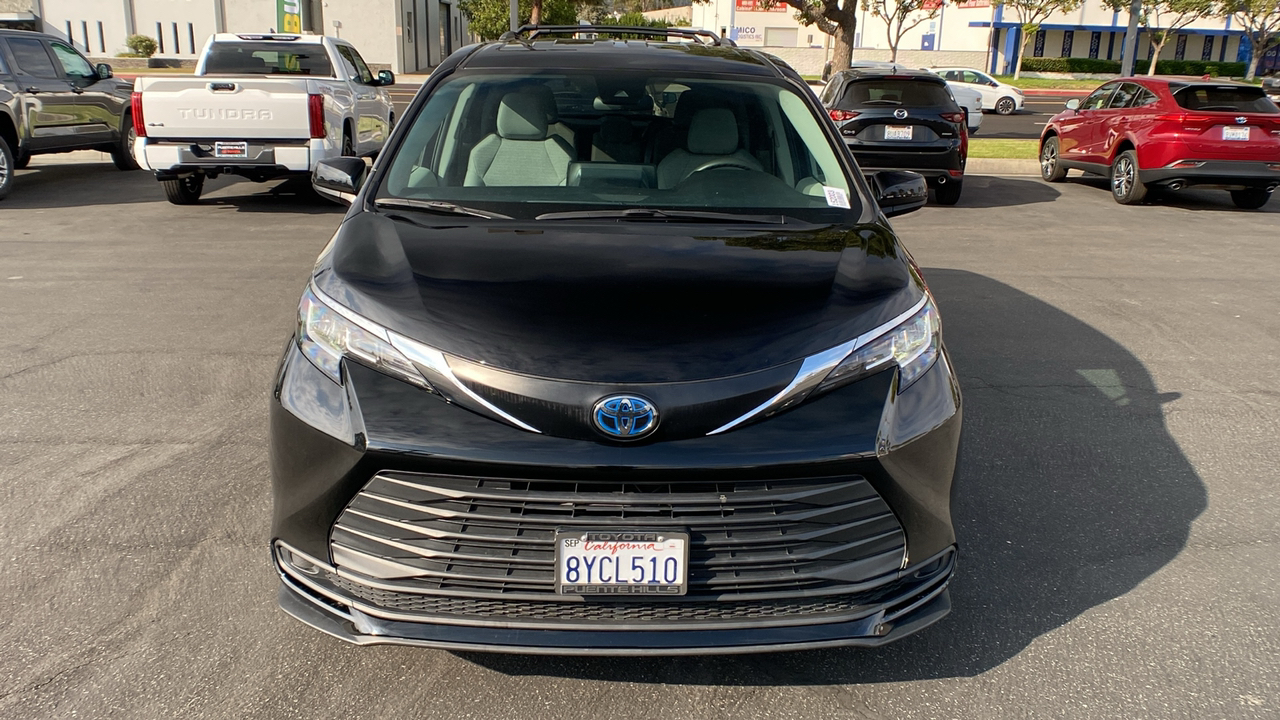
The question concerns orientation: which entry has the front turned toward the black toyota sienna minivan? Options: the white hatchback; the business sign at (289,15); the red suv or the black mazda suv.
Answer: the business sign

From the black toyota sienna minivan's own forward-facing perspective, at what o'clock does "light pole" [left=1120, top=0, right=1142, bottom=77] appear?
The light pole is roughly at 7 o'clock from the black toyota sienna minivan.

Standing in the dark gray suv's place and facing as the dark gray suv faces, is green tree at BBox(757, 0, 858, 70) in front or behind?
in front

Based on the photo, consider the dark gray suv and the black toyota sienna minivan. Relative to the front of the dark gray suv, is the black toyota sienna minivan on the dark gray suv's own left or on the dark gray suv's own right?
on the dark gray suv's own right

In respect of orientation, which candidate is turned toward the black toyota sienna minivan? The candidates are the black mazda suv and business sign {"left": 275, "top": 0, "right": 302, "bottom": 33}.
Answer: the business sign

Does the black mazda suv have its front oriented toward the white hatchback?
yes

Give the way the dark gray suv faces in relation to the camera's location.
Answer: facing away from the viewer and to the right of the viewer

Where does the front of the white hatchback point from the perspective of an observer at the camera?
facing to the right of the viewer

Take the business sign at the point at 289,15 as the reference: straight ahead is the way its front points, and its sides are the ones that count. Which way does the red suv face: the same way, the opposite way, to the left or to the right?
the opposite way

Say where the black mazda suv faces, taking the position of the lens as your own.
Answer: facing away from the viewer

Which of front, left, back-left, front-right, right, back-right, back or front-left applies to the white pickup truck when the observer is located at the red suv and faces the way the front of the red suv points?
left

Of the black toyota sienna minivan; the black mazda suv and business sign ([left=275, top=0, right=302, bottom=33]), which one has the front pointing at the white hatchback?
the black mazda suv

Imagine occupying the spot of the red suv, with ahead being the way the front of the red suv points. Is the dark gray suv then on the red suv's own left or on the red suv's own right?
on the red suv's own left

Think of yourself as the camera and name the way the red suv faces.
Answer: facing away from the viewer and to the left of the viewer
